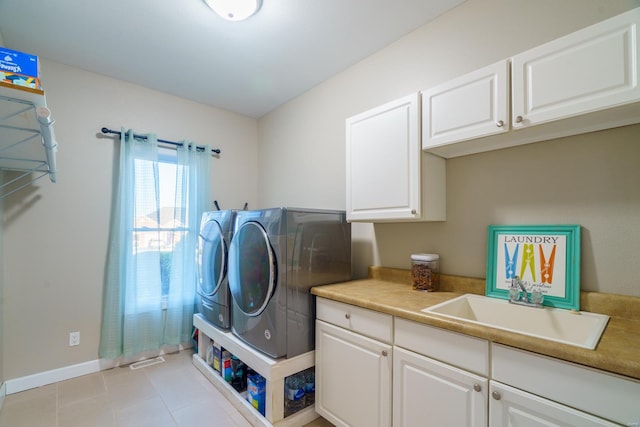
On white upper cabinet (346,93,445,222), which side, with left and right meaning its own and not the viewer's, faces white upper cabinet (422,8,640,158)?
left

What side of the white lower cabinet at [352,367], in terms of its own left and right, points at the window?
right
